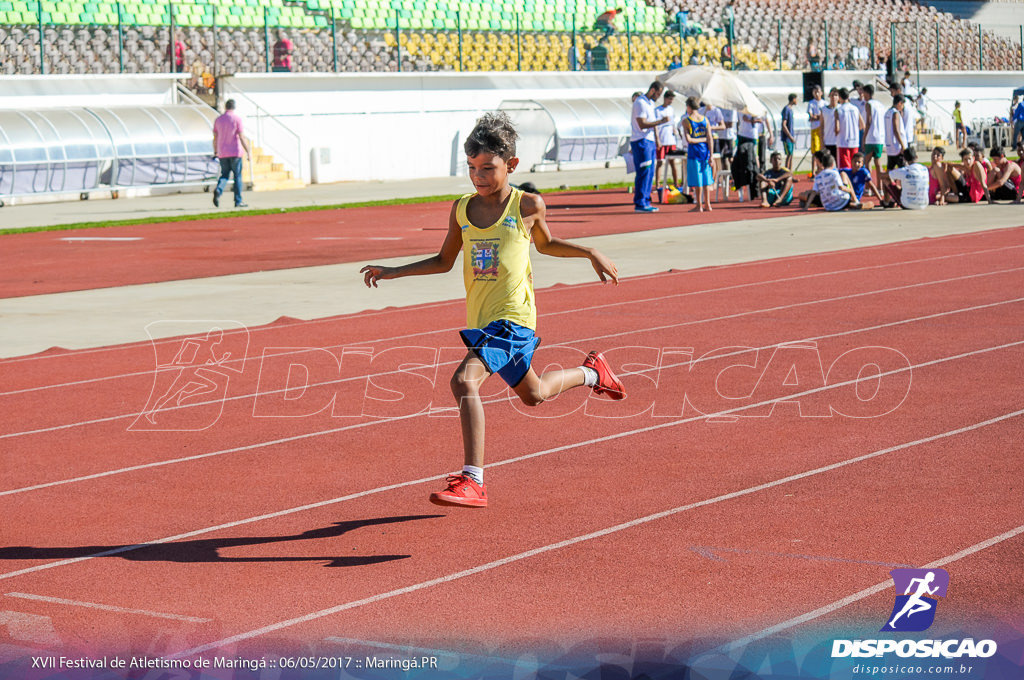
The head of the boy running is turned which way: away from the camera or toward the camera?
toward the camera

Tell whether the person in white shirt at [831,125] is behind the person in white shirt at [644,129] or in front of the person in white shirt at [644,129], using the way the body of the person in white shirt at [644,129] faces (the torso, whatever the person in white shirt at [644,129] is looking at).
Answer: in front

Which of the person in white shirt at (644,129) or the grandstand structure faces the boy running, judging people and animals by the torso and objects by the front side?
the grandstand structure

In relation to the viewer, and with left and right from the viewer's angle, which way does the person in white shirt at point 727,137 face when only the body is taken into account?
facing away from the viewer

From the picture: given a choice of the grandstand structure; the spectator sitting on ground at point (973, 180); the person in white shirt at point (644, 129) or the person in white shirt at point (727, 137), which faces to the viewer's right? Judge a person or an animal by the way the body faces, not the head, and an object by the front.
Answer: the person in white shirt at point (644, 129)

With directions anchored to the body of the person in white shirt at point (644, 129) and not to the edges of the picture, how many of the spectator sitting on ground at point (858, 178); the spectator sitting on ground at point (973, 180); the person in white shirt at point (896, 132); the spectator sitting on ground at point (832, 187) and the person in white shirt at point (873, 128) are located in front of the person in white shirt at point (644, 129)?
5

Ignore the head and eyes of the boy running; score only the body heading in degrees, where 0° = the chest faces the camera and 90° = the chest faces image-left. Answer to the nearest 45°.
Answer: approximately 45°

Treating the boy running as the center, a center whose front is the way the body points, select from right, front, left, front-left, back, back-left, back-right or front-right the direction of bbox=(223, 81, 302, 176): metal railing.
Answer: back-right

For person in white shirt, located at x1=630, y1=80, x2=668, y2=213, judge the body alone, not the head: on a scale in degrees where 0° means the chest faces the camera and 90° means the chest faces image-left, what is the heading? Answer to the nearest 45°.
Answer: approximately 270°
